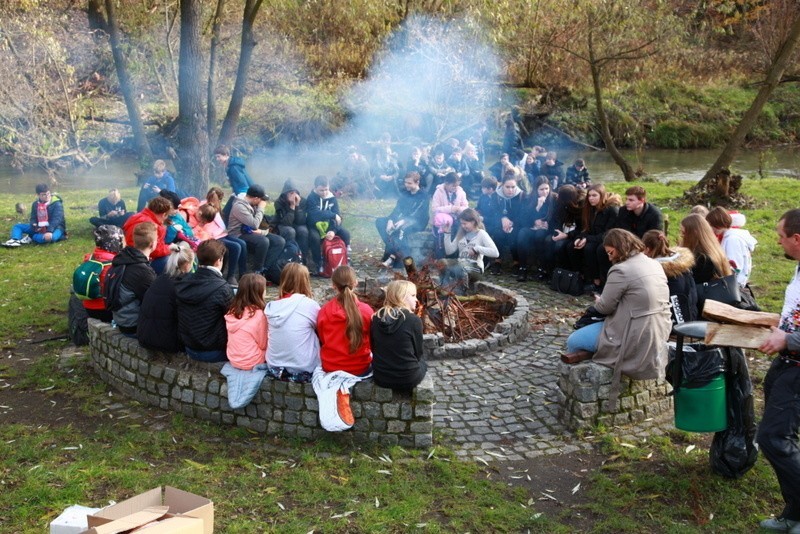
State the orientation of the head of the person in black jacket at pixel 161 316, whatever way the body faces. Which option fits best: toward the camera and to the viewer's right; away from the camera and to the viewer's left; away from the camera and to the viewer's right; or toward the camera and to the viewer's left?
away from the camera and to the viewer's right

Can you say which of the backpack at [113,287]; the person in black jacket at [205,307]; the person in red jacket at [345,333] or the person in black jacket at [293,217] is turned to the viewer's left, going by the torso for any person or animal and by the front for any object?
the backpack

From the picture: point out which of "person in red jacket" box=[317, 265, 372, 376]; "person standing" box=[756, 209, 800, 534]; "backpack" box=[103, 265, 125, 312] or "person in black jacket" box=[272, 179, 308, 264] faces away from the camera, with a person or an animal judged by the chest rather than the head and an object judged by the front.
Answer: the person in red jacket

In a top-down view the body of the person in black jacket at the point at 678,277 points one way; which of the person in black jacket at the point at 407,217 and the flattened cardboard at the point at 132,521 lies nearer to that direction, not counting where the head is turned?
the person in black jacket

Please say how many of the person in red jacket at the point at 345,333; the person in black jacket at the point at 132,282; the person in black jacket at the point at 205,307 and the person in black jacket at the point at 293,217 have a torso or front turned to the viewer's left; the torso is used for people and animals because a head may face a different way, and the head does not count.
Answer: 0

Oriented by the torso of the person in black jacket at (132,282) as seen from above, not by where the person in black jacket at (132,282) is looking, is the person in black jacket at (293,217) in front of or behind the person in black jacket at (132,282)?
in front

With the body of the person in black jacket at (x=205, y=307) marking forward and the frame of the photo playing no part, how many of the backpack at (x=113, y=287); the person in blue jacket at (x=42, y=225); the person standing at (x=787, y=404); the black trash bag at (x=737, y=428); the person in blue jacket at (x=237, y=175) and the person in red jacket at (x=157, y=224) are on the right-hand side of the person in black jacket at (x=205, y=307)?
2

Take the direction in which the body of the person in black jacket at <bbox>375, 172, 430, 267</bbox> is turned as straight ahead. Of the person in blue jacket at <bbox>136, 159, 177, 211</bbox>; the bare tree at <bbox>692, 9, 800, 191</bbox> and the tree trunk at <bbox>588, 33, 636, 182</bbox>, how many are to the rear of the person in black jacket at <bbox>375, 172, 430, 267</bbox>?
2

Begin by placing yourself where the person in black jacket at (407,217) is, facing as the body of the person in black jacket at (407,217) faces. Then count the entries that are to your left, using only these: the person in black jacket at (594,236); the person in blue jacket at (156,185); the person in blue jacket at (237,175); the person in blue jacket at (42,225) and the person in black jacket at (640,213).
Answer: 2

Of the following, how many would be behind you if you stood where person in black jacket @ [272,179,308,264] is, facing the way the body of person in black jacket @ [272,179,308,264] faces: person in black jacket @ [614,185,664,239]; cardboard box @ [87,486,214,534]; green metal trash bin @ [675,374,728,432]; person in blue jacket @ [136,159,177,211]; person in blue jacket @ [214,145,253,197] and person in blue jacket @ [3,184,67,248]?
3

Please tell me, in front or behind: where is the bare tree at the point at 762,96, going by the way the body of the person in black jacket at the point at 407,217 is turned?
behind

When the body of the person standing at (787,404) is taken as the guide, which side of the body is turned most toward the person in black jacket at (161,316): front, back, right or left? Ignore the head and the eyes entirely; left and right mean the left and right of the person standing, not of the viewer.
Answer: front

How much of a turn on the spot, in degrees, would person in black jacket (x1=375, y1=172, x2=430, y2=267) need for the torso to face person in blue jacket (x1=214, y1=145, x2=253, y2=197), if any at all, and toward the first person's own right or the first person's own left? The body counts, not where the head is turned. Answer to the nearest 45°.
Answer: approximately 45° to the first person's own right

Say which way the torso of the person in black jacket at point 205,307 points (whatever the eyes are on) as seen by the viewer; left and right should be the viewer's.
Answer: facing away from the viewer and to the right of the viewer

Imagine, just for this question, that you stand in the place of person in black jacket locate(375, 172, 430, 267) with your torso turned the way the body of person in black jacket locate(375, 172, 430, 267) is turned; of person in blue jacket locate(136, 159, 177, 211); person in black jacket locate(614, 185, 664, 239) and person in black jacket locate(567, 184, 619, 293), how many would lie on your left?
2

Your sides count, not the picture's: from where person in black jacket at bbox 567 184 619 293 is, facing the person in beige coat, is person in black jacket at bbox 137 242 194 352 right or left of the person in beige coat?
right

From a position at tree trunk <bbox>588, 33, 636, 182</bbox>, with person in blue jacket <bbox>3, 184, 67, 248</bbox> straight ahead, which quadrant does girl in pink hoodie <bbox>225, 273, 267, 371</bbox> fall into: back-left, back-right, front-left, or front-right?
front-left

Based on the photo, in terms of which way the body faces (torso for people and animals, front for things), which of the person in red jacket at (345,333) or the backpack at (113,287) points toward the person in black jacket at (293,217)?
the person in red jacket

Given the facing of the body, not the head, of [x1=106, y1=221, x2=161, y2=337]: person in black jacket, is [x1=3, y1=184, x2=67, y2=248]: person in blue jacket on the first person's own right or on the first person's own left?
on the first person's own left

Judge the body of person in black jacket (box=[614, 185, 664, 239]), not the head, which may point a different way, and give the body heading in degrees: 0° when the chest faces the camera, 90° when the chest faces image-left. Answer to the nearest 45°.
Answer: approximately 45°

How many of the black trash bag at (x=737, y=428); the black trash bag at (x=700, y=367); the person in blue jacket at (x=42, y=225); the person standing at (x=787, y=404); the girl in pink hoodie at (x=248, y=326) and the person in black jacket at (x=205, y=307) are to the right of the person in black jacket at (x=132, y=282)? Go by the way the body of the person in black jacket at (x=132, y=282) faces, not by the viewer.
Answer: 5
